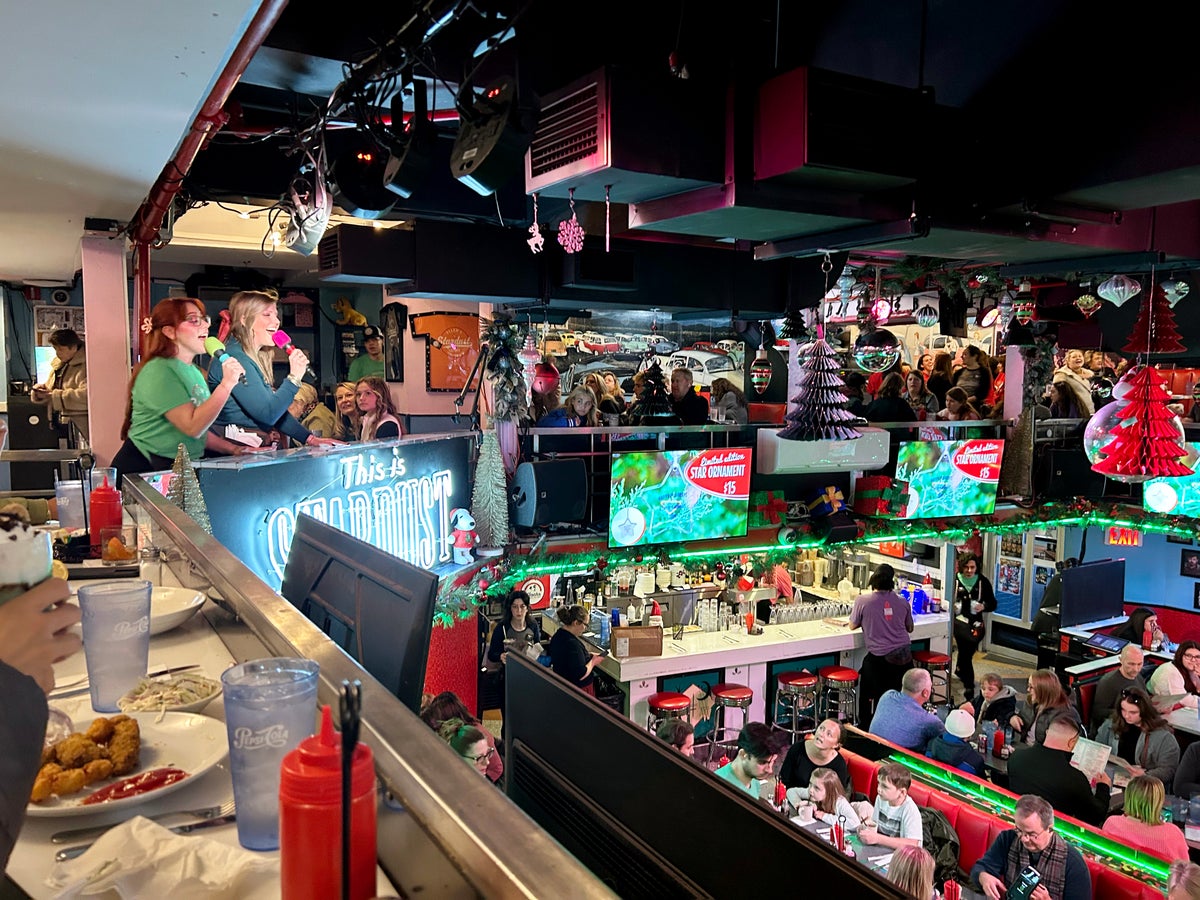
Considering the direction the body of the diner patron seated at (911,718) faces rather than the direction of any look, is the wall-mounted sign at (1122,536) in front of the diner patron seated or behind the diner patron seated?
in front

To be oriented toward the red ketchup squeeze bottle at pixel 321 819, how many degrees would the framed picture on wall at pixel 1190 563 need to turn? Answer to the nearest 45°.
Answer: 0° — it already faces it

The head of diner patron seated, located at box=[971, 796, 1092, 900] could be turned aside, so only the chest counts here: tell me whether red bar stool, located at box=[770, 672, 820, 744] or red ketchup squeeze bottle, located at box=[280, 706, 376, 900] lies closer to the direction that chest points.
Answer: the red ketchup squeeze bottle

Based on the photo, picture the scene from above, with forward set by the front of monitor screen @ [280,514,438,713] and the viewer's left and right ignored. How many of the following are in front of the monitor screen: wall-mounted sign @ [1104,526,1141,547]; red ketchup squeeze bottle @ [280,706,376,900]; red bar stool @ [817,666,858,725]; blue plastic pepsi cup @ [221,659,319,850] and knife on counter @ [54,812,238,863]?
2

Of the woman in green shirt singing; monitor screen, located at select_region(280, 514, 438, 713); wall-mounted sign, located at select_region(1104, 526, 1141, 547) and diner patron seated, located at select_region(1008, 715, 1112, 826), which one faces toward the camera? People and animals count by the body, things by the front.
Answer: the wall-mounted sign

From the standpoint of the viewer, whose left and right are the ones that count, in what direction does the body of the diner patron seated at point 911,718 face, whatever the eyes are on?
facing away from the viewer and to the right of the viewer

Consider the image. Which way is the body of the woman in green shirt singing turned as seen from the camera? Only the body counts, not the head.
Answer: to the viewer's right

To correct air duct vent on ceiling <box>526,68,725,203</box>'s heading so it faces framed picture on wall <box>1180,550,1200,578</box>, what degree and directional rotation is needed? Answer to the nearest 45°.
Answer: approximately 180°

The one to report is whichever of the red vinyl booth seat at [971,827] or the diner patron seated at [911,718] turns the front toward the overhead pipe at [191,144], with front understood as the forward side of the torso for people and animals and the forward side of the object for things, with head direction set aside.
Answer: the red vinyl booth seat

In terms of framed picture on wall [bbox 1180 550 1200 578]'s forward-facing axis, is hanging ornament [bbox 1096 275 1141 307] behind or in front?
in front

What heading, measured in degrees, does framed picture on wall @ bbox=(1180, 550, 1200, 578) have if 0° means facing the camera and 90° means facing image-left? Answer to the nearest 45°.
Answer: approximately 0°

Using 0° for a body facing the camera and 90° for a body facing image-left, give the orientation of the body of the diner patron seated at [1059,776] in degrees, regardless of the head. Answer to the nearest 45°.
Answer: approximately 225°

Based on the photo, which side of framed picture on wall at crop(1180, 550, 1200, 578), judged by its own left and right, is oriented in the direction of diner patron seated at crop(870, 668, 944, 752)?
front

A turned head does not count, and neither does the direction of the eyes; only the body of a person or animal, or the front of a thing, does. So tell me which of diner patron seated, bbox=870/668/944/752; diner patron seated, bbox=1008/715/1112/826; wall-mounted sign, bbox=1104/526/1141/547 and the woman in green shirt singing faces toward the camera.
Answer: the wall-mounted sign
